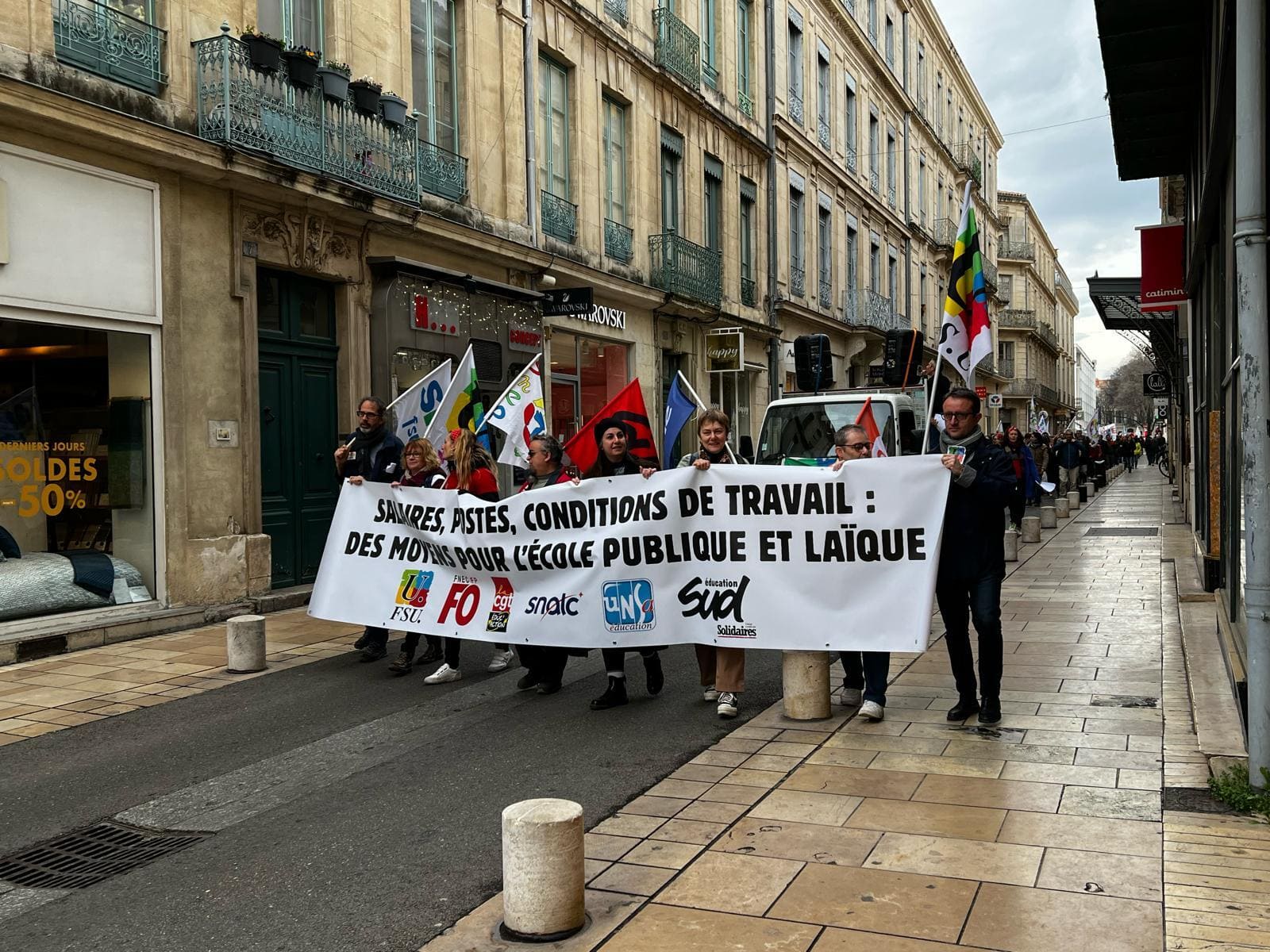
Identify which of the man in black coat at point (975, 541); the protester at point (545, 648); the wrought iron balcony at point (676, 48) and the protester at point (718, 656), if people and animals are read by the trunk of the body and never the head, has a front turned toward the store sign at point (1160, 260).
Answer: the wrought iron balcony

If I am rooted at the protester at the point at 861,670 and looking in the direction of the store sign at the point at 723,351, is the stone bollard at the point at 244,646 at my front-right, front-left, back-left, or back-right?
front-left

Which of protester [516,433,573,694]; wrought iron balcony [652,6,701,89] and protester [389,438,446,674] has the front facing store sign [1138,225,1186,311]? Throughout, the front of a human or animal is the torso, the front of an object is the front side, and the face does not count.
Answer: the wrought iron balcony

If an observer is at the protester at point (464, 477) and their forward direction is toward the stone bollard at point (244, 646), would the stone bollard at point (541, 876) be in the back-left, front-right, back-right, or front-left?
back-left

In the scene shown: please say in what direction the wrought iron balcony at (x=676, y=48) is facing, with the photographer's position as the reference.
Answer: facing the viewer and to the right of the viewer

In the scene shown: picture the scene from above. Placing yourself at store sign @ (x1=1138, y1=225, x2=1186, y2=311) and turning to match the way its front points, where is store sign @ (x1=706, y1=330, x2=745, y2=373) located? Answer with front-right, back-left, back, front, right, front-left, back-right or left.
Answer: back-right

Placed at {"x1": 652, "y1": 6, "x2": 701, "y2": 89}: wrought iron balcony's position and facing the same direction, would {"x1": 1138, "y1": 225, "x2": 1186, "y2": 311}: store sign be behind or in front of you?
in front

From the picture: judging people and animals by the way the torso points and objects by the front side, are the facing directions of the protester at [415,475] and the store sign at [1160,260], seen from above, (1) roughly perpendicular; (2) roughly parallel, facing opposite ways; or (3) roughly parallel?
roughly parallel

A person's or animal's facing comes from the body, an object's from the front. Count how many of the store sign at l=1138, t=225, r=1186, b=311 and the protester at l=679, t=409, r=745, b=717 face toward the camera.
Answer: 2

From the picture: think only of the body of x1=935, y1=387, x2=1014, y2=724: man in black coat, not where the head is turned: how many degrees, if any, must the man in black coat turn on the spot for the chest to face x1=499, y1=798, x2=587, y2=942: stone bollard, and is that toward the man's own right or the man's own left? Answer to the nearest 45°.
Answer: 0° — they already face it

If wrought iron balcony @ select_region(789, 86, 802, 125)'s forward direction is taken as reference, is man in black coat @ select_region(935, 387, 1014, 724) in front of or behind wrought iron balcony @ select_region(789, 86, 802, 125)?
in front

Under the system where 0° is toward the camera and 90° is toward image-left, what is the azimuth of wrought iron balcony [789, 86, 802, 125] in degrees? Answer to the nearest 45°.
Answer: approximately 315°

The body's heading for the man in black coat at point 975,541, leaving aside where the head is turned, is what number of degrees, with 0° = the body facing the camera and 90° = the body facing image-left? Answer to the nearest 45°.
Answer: approximately 45°

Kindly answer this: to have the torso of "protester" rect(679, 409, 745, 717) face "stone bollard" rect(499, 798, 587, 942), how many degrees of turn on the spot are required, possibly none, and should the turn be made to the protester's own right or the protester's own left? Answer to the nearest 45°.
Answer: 0° — they already face it

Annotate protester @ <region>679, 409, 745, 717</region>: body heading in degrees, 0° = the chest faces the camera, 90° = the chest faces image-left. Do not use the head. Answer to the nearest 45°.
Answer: approximately 0°

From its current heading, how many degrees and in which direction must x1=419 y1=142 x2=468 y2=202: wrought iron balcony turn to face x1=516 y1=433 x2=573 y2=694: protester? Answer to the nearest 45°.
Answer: approximately 45° to its right

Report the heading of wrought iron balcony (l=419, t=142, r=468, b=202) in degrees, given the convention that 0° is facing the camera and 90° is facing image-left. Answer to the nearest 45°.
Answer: approximately 315°

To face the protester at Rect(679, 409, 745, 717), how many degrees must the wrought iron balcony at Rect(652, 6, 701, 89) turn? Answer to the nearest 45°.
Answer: approximately 45° to its right
